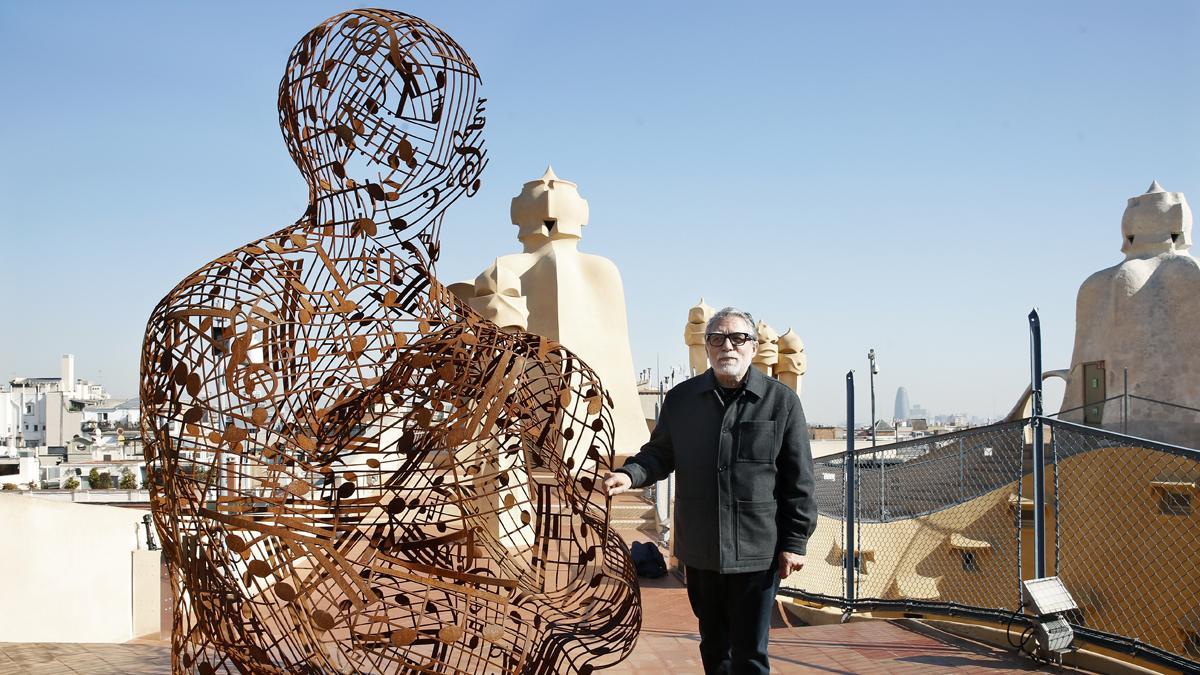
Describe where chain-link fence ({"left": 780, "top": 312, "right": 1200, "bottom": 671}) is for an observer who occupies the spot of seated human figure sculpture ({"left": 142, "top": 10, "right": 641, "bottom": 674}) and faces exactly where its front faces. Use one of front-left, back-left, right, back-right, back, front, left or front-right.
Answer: front

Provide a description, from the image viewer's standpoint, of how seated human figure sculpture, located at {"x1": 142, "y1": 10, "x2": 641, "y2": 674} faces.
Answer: facing away from the viewer and to the right of the viewer

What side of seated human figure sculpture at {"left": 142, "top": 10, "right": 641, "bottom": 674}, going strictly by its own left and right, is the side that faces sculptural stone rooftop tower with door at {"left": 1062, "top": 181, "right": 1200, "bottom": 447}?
front

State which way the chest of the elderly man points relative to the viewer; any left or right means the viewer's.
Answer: facing the viewer

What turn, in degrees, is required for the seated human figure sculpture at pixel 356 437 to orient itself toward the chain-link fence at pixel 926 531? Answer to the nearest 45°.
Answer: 0° — it already faces it

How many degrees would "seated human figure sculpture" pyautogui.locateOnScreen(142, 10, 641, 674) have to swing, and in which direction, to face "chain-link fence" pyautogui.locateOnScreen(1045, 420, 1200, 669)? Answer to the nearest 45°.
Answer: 0° — it already faces it

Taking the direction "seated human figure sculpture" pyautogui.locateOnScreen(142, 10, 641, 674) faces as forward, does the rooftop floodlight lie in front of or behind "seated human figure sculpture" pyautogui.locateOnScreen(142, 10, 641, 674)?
in front

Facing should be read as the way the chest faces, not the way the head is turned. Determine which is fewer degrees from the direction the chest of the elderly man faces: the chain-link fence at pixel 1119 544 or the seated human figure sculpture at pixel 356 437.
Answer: the seated human figure sculpture

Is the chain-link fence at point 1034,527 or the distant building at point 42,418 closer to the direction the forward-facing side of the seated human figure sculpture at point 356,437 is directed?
the chain-link fence

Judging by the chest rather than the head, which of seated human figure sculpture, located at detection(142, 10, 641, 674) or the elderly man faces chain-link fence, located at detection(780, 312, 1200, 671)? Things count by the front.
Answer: the seated human figure sculpture

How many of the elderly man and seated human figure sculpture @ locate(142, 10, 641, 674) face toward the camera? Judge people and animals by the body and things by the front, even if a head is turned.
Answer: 1

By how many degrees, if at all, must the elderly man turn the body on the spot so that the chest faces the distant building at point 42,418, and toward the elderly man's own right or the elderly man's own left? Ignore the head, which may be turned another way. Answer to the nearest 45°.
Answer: approximately 135° to the elderly man's own right
